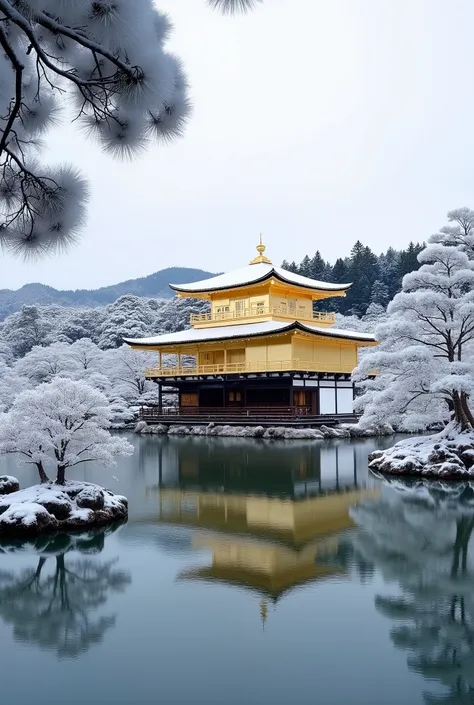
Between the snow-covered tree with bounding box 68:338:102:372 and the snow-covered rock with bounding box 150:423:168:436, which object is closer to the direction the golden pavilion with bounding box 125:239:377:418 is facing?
the snow-covered rock

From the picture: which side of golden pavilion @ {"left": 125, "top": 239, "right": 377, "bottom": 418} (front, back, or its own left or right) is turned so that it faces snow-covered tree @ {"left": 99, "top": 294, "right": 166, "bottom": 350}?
right

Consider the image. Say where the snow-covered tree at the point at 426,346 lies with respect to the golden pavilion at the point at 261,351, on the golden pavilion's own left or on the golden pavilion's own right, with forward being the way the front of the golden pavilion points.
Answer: on the golden pavilion's own left

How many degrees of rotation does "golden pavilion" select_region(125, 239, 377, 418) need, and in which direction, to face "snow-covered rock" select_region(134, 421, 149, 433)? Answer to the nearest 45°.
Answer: approximately 45° to its right

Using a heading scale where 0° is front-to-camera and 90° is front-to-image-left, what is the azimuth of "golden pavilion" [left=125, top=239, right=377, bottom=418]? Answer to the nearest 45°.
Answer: approximately 45°

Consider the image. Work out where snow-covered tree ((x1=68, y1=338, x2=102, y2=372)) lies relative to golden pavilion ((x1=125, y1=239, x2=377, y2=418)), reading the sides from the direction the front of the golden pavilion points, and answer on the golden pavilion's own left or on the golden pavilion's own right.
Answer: on the golden pavilion's own right

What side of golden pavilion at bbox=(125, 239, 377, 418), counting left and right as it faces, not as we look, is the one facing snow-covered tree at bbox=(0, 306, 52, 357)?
right

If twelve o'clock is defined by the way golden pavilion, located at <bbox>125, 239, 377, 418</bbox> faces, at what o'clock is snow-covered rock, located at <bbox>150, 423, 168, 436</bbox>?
The snow-covered rock is roughly at 1 o'clock from the golden pavilion.

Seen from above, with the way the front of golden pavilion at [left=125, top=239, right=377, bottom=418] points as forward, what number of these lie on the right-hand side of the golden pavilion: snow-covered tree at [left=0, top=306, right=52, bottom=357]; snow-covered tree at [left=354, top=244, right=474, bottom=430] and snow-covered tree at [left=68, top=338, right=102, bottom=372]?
2

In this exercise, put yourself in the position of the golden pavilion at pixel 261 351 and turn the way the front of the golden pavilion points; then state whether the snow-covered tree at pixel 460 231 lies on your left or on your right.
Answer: on your left

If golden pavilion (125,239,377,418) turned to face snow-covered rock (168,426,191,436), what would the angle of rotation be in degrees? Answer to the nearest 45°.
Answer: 0° — it already faces it

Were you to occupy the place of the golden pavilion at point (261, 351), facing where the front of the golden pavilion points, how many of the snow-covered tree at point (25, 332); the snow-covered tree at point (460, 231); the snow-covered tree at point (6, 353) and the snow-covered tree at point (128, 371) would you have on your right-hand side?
3

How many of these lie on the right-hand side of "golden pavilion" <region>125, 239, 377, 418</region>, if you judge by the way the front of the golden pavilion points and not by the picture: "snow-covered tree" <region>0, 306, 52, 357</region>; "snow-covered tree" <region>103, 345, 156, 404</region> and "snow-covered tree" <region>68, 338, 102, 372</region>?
3
